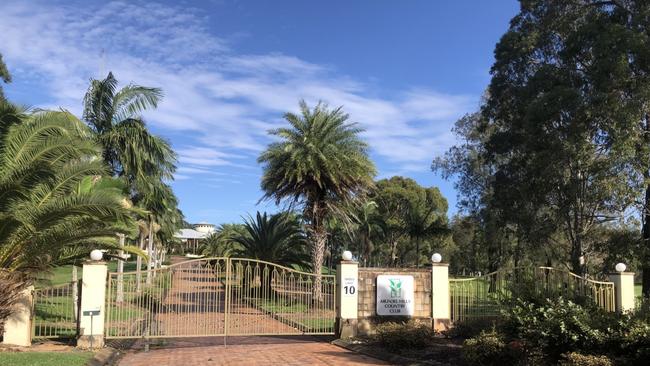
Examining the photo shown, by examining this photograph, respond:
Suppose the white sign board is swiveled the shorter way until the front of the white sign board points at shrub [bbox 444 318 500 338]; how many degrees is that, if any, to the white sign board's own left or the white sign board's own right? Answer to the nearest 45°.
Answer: approximately 45° to the white sign board's own left

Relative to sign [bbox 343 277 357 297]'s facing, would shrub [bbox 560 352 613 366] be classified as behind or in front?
in front

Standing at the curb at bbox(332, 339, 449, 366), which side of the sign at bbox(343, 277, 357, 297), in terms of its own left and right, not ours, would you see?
front

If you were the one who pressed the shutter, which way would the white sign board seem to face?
facing the viewer

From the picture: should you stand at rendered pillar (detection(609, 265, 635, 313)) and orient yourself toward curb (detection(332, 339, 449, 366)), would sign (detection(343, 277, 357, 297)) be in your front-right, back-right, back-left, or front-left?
front-right

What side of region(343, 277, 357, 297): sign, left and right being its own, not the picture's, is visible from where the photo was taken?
front

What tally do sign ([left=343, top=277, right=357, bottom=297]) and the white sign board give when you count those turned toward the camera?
2

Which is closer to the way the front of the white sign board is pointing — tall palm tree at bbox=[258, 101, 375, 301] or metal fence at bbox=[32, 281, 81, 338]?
the metal fence

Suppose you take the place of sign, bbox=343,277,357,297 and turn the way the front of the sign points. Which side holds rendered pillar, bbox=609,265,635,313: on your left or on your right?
on your left

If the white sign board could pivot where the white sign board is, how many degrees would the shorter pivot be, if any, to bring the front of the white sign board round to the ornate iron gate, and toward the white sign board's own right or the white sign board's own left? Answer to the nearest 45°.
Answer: approximately 90° to the white sign board's own right

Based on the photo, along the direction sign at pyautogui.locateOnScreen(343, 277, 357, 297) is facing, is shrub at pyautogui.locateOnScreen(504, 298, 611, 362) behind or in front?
in front

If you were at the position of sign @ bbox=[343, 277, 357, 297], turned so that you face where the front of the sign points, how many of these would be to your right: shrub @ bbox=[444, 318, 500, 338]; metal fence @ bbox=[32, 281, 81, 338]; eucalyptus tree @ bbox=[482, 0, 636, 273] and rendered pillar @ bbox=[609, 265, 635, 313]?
1

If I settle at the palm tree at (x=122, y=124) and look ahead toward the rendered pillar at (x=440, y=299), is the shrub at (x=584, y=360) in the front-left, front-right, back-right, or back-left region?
front-right

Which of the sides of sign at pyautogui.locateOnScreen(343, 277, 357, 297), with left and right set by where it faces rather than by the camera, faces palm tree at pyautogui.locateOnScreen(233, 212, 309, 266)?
back

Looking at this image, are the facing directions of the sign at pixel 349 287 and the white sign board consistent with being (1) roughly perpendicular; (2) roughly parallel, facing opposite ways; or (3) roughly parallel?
roughly parallel

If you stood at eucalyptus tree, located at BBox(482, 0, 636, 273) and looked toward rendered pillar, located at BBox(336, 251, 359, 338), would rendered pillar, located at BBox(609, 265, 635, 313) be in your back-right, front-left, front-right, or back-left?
front-left
